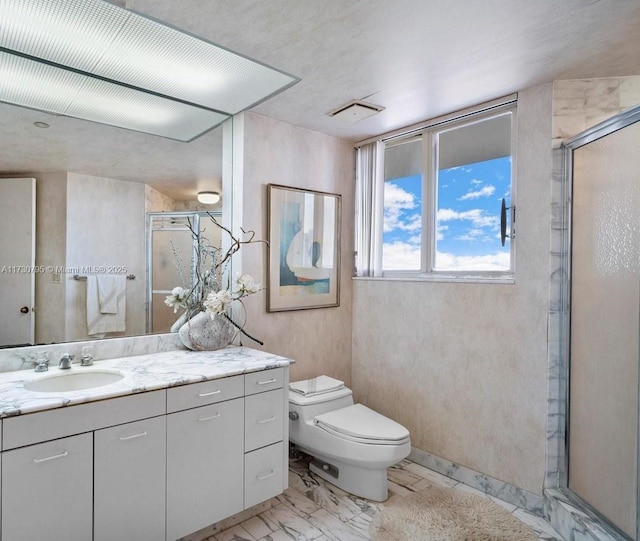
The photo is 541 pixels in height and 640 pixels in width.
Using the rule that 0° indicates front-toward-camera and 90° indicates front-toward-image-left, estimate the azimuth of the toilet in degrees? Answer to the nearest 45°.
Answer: approximately 315°

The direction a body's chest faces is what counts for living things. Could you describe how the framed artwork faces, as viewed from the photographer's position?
facing the viewer and to the right of the viewer

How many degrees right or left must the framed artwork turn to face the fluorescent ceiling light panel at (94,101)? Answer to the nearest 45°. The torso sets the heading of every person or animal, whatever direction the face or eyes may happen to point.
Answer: approximately 90° to its right

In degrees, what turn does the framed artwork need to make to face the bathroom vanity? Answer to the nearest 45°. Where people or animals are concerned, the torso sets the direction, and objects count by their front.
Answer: approximately 90° to its right

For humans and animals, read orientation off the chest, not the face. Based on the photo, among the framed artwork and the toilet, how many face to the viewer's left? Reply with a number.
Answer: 0
